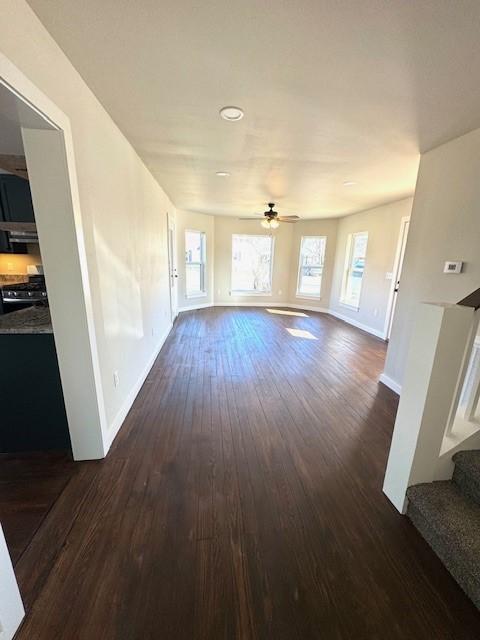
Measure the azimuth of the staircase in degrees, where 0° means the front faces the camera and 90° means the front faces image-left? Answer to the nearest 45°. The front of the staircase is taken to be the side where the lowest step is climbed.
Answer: approximately 45°

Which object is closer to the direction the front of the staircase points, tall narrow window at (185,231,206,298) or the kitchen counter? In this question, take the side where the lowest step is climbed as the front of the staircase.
the kitchen counter

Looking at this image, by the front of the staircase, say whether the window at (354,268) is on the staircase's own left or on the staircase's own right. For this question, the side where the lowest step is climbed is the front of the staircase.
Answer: on the staircase's own right

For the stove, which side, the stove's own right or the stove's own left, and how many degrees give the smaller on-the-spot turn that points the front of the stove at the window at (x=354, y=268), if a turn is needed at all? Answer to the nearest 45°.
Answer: approximately 90° to the stove's own left

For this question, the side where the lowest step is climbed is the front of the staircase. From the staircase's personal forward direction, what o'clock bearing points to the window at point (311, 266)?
The window is roughly at 3 o'clock from the staircase.

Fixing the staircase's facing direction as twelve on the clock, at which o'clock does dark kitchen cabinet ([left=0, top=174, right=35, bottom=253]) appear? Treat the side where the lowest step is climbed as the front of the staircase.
The dark kitchen cabinet is roughly at 1 o'clock from the staircase.

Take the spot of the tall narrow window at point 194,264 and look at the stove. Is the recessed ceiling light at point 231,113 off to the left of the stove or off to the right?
left

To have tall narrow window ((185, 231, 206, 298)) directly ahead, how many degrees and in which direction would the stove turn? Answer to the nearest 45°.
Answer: approximately 135° to its left

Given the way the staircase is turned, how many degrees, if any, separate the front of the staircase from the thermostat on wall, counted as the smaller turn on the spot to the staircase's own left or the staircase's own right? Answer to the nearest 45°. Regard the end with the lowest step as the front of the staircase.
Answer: approximately 135° to the staircase's own right
